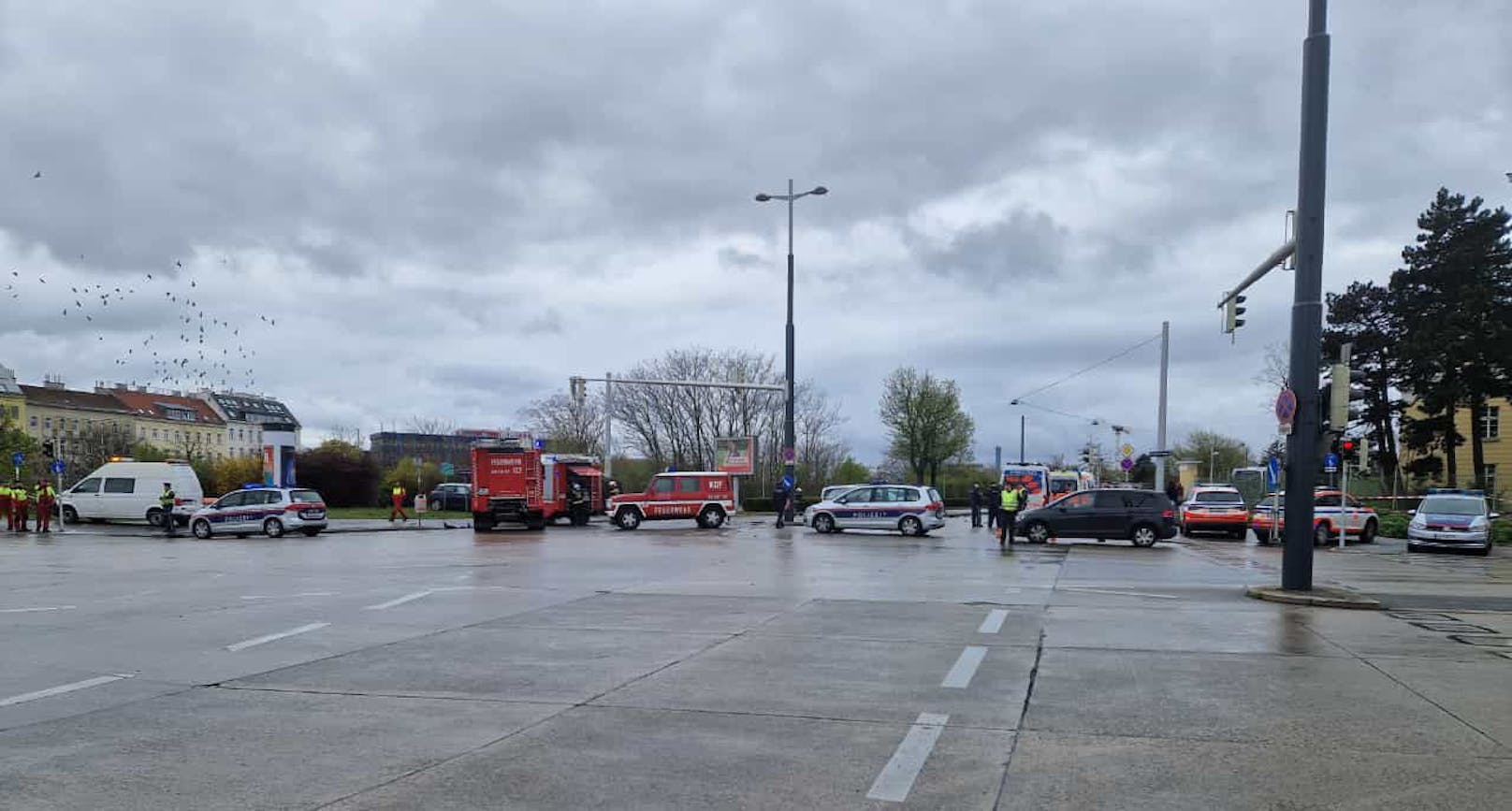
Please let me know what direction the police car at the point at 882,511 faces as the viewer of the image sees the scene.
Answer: facing to the left of the viewer

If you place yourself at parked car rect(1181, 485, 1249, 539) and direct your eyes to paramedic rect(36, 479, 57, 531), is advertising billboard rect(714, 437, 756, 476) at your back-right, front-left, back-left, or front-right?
front-right

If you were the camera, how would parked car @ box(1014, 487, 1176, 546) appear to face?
facing to the left of the viewer

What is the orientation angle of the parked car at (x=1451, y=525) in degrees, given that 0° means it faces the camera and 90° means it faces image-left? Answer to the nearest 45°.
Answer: approximately 0°

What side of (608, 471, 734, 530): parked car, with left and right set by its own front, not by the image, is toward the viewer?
left

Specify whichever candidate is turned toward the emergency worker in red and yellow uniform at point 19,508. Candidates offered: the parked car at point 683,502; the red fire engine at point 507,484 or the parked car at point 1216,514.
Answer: the parked car at point 683,502
